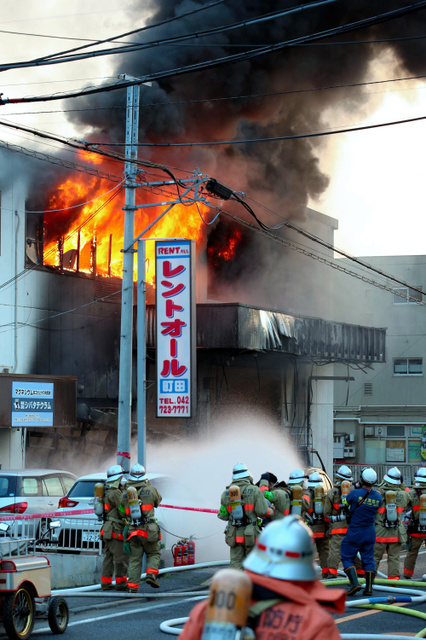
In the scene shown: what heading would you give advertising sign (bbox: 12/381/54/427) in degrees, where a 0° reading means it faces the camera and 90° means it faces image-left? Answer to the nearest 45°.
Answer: approximately 0°

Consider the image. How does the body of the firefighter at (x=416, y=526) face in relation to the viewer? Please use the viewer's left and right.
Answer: facing away from the viewer

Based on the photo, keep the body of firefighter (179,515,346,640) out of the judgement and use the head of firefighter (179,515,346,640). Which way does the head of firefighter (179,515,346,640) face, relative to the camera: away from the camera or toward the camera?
away from the camera

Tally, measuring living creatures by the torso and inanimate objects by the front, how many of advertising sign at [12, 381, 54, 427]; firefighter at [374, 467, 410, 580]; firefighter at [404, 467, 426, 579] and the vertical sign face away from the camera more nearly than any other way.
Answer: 2

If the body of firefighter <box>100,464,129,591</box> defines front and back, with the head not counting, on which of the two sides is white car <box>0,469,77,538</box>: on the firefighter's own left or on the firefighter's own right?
on the firefighter's own left

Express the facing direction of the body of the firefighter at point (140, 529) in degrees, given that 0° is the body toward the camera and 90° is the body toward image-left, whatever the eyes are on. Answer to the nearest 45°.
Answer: approximately 180°

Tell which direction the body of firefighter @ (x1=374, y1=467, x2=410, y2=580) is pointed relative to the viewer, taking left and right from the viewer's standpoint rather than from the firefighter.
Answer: facing away from the viewer

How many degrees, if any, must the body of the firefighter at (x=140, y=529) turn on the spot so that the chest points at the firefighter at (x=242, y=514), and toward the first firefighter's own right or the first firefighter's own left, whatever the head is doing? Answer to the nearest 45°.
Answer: approximately 90° to the first firefighter's own right

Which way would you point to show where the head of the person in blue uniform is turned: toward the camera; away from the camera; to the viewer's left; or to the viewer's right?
away from the camera
